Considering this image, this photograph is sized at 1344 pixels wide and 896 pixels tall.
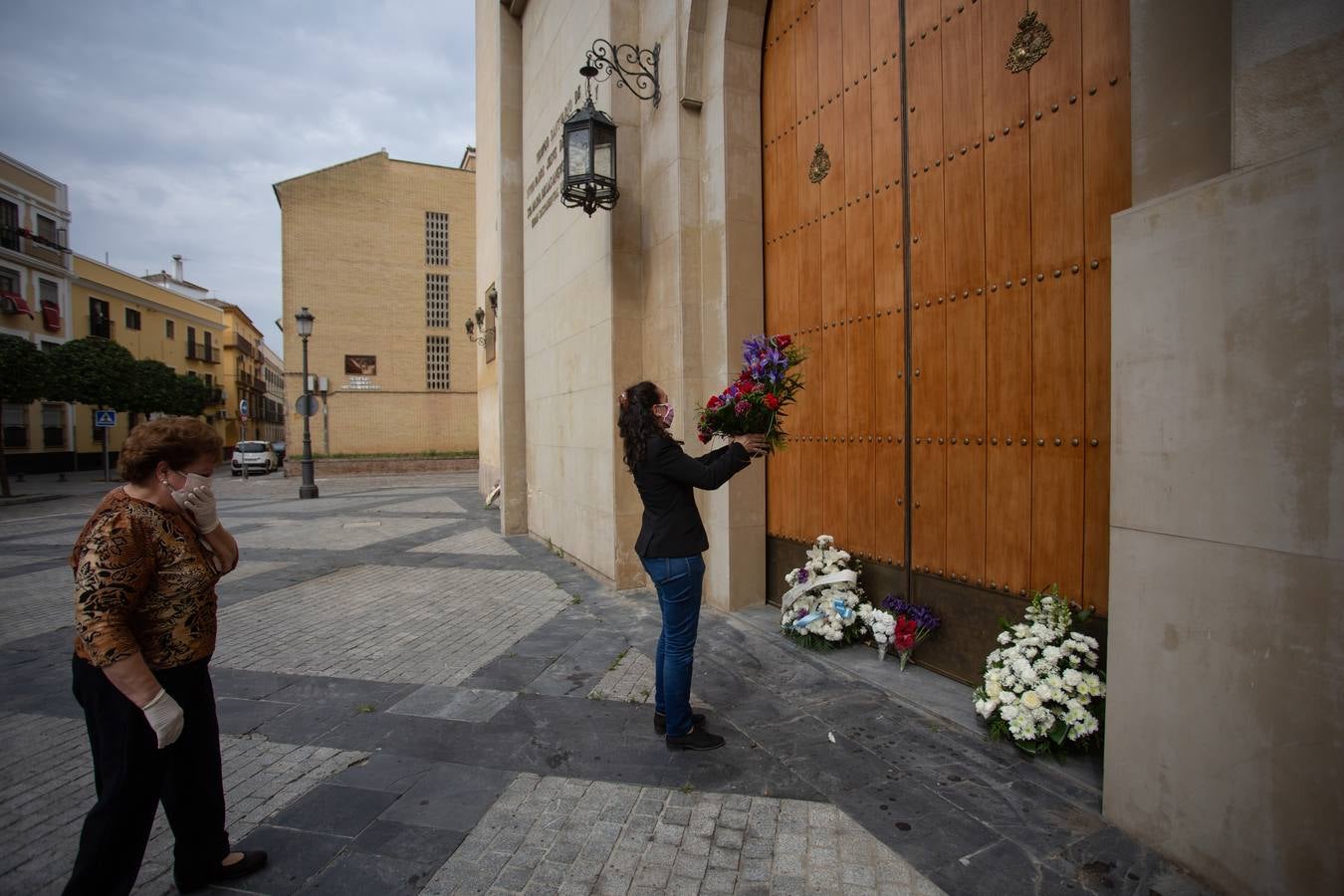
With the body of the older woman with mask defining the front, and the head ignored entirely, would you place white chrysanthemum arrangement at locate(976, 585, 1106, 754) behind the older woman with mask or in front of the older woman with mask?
in front

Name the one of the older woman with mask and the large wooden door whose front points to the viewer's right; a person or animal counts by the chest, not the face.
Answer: the older woman with mask

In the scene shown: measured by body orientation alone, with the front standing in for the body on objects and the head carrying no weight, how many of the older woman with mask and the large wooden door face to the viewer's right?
1

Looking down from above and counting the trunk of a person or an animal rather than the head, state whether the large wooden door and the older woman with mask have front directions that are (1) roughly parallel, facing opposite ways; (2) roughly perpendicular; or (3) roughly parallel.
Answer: roughly parallel, facing opposite ways

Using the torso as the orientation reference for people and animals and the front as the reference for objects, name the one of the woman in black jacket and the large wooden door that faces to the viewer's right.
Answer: the woman in black jacket

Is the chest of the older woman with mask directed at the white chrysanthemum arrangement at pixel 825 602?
yes

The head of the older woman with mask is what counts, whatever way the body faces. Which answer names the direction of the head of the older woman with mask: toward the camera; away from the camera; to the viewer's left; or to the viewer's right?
to the viewer's right

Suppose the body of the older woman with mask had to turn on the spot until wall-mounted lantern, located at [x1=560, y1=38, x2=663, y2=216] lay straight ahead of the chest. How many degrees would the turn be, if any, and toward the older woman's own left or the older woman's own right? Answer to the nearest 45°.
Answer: approximately 45° to the older woman's own left

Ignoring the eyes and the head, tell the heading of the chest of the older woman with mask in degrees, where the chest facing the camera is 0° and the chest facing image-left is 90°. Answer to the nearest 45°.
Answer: approximately 270°

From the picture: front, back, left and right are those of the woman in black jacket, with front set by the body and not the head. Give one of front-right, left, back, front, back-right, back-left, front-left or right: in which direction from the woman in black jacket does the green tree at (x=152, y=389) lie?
back-left

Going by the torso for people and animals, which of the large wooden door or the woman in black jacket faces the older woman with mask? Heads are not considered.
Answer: the large wooden door

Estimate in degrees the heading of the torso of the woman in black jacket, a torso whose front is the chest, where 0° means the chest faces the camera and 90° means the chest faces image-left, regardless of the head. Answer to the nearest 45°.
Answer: approximately 270°

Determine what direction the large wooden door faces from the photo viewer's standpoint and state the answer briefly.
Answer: facing the viewer and to the left of the viewer

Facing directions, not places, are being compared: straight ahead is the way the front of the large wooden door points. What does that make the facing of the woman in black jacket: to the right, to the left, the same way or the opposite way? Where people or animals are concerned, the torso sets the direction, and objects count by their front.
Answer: the opposite way

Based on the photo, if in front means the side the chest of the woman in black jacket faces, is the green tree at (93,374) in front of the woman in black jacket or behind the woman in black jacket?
behind

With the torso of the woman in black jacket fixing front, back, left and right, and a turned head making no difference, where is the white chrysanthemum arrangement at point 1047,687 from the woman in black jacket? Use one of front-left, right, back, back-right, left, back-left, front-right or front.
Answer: front

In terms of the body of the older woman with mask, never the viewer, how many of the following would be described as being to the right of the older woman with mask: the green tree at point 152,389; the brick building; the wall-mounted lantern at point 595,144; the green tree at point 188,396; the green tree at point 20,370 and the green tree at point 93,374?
0
